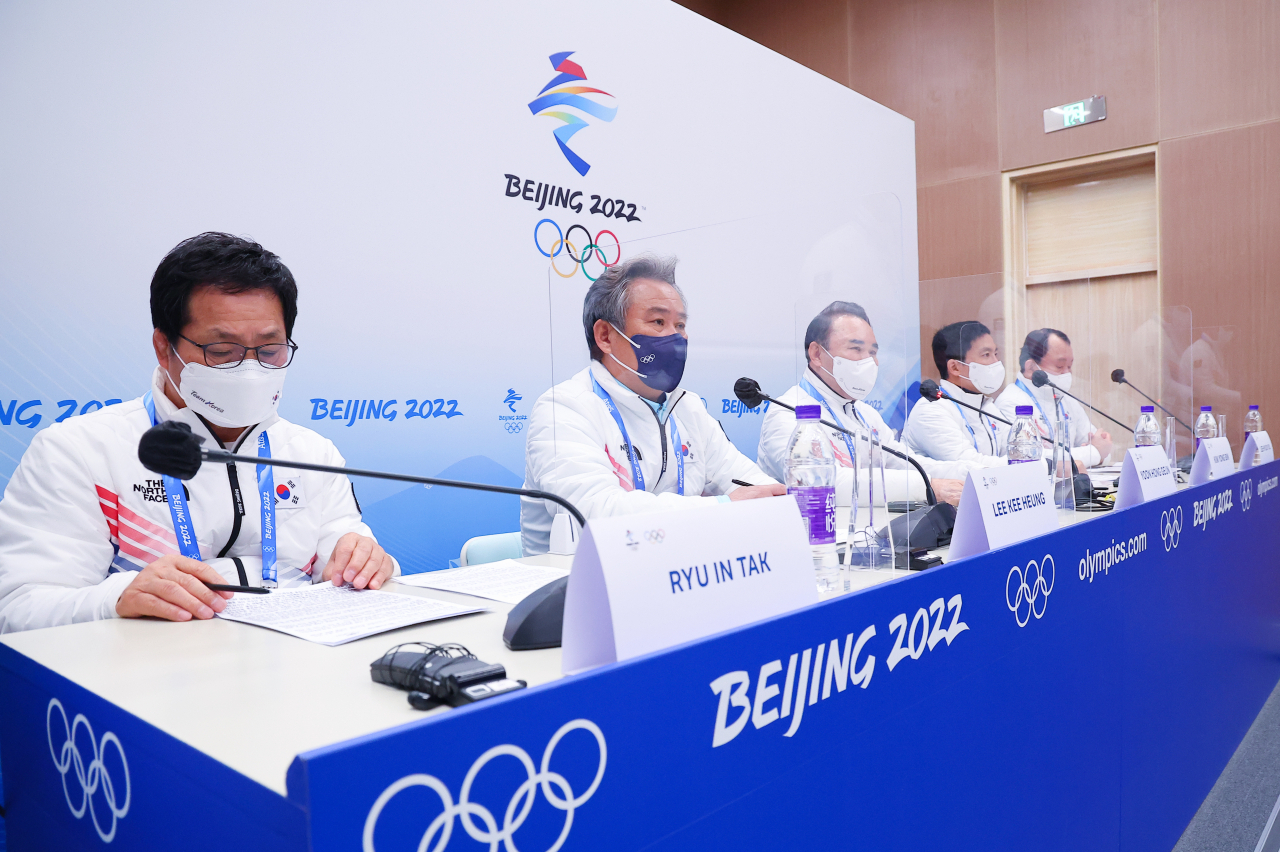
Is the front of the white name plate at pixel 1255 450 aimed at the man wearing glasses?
no

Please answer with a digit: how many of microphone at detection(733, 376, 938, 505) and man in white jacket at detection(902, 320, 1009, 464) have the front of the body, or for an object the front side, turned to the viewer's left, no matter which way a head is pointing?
1

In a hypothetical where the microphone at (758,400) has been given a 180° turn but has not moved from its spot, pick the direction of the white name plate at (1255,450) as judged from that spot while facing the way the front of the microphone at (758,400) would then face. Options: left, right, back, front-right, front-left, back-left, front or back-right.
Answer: front-left

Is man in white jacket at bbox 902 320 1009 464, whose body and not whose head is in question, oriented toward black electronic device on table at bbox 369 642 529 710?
no

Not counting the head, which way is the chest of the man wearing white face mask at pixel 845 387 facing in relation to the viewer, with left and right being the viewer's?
facing the viewer and to the right of the viewer

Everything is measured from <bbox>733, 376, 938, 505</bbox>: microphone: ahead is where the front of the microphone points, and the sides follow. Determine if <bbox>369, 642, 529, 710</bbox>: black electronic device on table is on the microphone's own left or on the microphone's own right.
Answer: on the microphone's own left

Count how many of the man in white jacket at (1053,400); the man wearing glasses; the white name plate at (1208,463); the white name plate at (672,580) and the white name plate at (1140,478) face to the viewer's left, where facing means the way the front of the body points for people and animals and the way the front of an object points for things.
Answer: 0

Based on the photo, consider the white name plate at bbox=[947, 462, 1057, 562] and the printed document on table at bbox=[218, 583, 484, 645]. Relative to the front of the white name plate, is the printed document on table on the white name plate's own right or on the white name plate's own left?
on the white name plate's own right

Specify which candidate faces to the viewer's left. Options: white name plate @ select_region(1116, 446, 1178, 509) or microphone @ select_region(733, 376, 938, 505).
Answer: the microphone

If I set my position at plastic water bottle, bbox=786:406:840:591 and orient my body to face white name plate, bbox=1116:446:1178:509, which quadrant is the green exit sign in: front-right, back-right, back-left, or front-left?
front-left

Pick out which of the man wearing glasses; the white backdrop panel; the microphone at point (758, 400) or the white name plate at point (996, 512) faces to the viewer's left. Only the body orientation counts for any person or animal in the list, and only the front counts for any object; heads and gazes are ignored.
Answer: the microphone

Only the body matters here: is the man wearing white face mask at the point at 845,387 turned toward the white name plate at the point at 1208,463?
no

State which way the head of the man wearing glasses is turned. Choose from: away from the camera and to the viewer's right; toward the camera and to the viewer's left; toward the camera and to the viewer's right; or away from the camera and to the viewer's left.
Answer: toward the camera and to the viewer's right

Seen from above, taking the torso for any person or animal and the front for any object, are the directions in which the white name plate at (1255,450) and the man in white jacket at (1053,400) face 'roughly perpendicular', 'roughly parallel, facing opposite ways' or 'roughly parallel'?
roughly parallel

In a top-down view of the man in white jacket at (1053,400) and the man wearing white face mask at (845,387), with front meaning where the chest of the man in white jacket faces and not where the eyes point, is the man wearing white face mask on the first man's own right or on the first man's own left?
on the first man's own right
